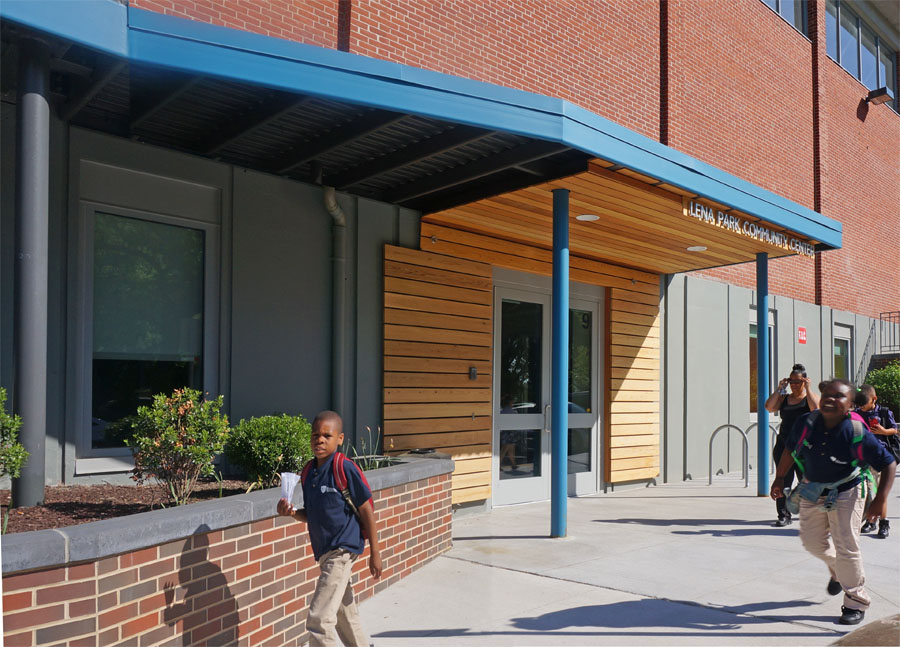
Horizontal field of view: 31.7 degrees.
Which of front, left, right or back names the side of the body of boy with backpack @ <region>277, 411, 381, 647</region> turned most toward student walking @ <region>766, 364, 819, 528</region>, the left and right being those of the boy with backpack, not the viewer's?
back

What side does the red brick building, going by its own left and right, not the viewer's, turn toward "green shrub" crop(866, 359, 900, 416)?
left

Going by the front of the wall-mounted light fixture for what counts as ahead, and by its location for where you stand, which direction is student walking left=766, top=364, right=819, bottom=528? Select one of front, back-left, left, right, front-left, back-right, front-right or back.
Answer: front-right

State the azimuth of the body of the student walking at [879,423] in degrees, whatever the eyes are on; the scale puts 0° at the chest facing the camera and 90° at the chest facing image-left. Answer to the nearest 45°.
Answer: approximately 45°

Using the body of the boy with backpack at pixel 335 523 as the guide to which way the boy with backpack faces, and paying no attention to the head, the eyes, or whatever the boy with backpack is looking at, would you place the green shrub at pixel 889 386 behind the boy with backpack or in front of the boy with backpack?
behind

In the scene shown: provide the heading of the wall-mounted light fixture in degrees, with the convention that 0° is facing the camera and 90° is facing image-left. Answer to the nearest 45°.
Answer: approximately 315°

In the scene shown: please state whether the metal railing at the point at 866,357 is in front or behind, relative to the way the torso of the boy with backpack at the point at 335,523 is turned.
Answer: behind

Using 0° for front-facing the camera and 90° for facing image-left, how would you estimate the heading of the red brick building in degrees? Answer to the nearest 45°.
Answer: approximately 315°

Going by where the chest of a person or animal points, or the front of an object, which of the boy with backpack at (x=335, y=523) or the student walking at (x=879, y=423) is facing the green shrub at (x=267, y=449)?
the student walking

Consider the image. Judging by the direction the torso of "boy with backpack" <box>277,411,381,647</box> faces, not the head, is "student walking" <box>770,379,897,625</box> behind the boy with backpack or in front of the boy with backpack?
behind
